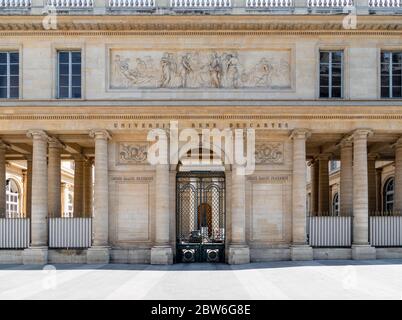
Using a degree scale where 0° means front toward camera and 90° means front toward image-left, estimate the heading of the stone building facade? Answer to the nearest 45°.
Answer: approximately 0°
